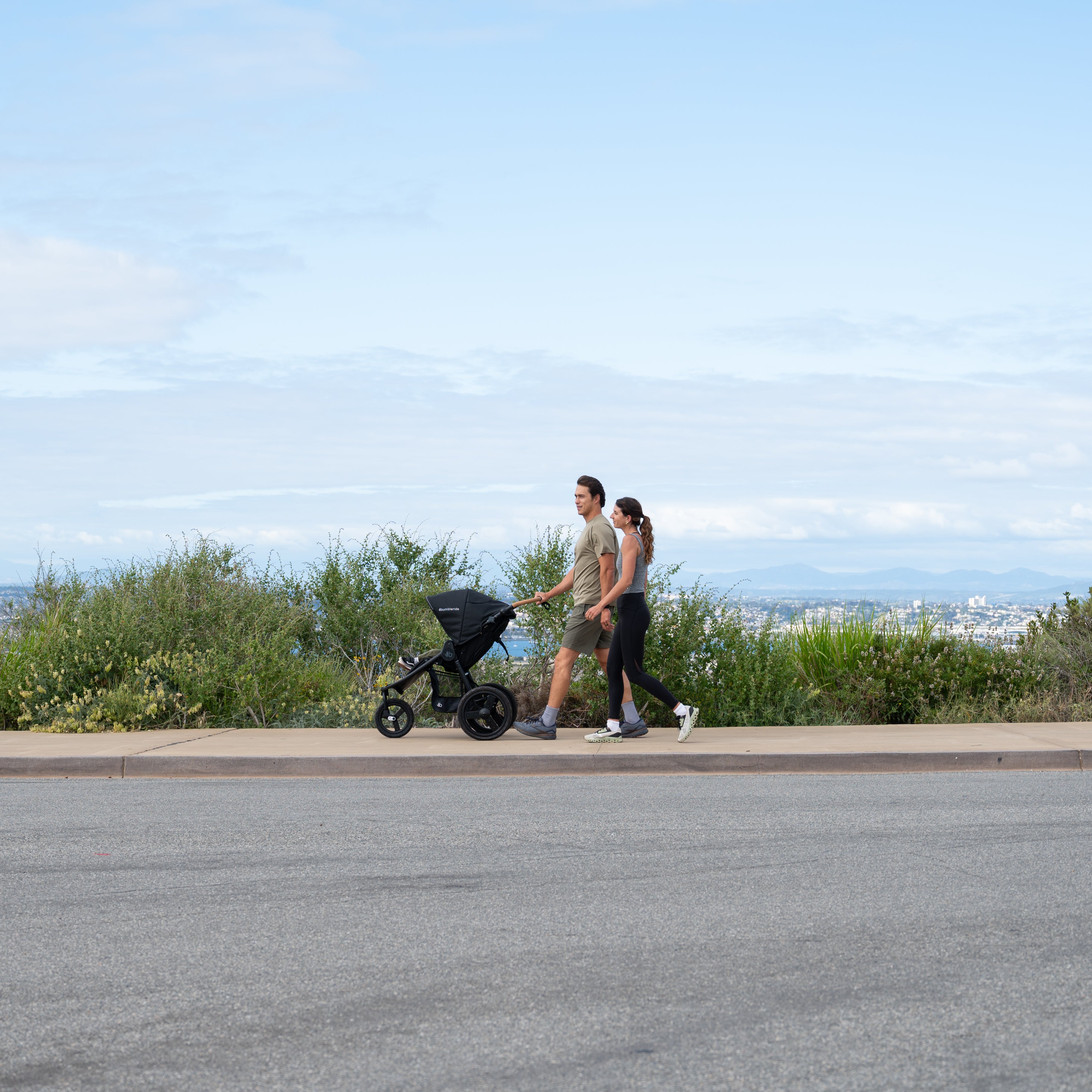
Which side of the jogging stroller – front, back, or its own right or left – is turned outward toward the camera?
left

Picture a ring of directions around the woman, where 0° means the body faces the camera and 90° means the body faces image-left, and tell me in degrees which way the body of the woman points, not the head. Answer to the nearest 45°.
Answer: approximately 90°

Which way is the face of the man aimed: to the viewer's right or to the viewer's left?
to the viewer's left

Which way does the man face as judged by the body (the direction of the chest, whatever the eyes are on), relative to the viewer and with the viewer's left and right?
facing to the left of the viewer

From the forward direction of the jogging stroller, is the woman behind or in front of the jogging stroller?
behind

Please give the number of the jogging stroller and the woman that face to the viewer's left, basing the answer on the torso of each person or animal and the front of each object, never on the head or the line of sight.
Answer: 2

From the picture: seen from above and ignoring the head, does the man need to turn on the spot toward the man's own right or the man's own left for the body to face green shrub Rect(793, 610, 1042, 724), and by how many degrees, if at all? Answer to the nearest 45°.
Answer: approximately 135° to the man's own right

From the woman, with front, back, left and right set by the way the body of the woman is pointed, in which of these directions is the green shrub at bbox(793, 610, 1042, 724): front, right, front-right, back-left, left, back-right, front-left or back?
back-right

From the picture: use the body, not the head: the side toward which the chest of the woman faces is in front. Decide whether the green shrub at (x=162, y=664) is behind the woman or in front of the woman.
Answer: in front
